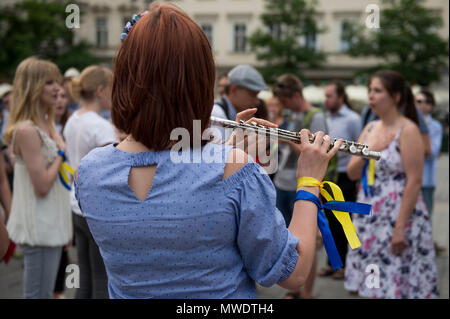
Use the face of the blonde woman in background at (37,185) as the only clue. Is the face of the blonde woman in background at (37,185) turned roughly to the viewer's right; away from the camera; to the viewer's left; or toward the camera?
to the viewer's right

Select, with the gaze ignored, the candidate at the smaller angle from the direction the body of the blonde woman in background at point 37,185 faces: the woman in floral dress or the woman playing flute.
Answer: the woman in floral dress

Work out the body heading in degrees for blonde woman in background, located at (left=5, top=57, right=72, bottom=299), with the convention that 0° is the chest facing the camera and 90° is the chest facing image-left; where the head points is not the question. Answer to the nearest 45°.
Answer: approximately 270°

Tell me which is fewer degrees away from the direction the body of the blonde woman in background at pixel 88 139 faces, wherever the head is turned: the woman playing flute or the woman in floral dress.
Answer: the woman in floral dress

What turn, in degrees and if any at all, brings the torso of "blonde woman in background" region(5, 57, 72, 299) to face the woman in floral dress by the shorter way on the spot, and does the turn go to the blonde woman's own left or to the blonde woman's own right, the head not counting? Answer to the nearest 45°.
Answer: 0° — they already face them
